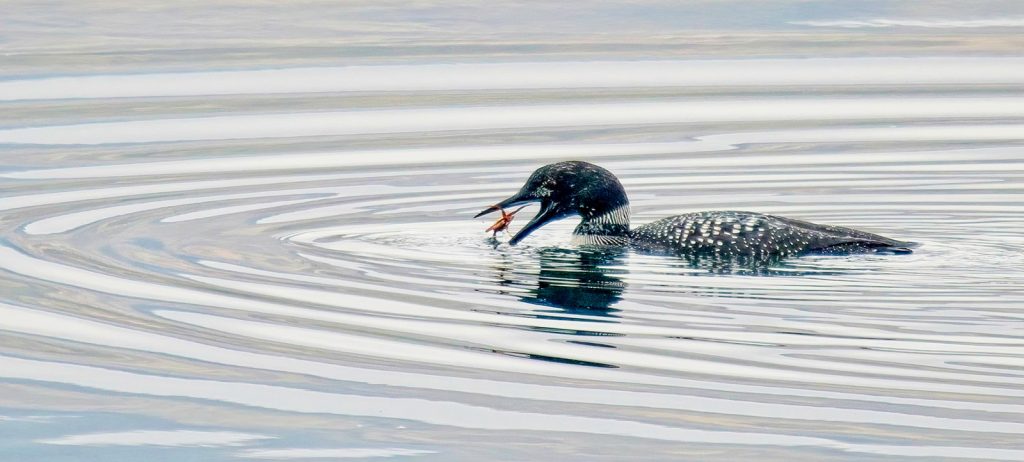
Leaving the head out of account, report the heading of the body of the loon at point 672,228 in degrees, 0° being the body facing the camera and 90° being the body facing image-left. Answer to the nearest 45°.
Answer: approximately 90°
